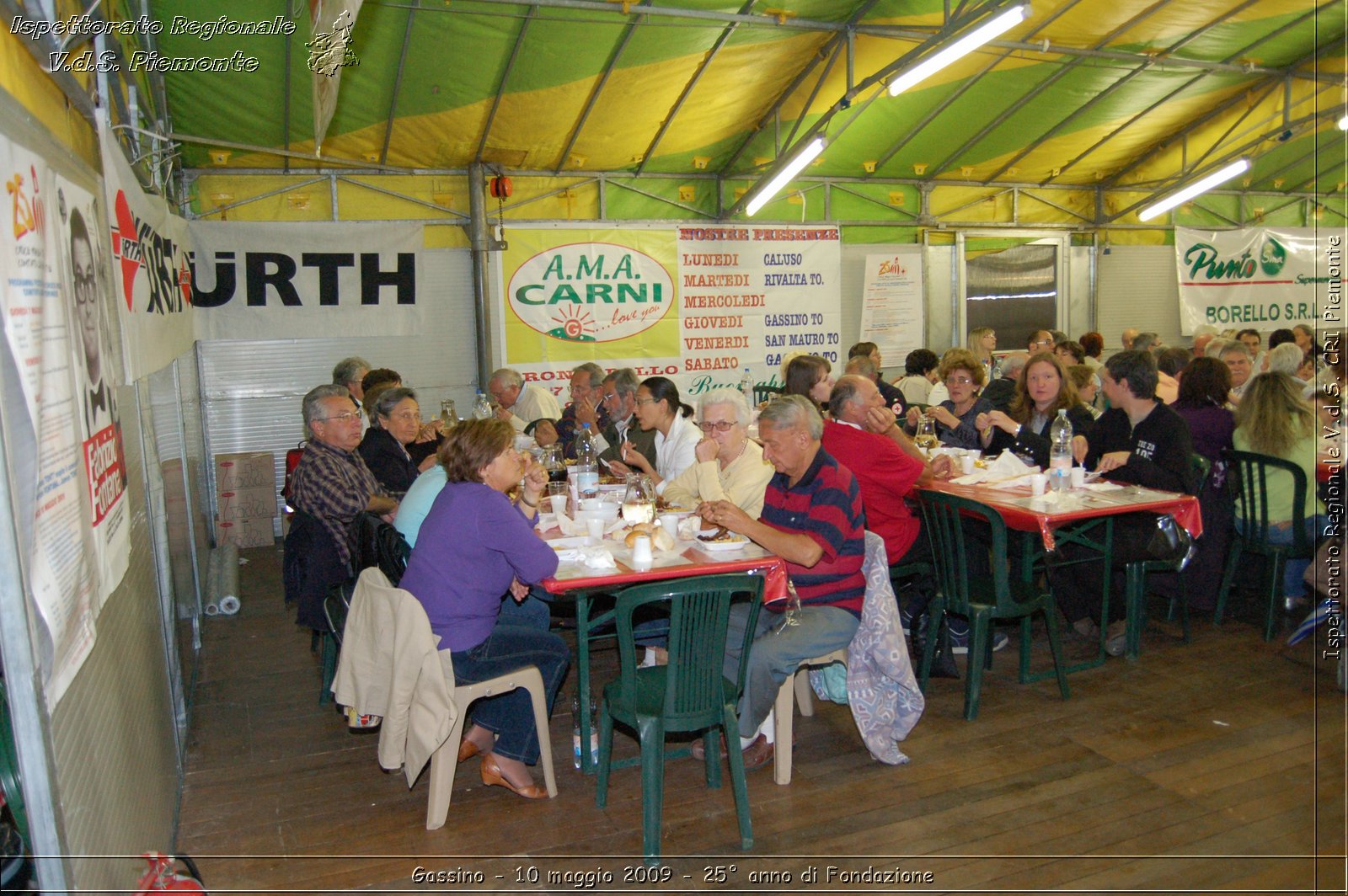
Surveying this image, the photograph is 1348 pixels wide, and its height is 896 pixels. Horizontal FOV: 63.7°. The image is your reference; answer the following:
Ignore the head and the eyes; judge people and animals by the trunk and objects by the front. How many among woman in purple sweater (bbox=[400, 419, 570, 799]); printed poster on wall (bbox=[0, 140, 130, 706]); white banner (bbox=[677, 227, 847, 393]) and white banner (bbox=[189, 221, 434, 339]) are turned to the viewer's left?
0

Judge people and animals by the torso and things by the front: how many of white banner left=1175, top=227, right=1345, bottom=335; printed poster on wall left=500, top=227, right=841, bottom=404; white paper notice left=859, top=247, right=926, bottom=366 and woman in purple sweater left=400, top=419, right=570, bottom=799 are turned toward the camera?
3

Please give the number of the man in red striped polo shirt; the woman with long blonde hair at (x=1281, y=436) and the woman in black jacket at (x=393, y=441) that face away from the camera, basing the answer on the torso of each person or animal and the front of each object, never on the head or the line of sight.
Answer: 1

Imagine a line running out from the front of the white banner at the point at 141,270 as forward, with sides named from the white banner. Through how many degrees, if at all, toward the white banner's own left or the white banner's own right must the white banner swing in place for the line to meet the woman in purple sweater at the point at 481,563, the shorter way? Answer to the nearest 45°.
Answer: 0° — it already faces them

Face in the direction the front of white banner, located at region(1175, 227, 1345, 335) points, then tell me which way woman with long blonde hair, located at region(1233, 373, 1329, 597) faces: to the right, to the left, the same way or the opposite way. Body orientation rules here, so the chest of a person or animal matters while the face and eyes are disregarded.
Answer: the opposite way

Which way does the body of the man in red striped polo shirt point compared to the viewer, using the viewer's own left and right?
facing to the left of the viewer

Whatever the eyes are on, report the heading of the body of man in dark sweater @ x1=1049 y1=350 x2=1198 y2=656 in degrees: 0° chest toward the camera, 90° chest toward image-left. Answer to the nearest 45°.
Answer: approximately 45°

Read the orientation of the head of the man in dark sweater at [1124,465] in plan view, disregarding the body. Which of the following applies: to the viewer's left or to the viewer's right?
to the viewer's left

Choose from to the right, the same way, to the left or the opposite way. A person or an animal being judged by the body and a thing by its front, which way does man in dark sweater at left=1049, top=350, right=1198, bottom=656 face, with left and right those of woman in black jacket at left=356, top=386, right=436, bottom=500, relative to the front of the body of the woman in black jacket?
the opposite way

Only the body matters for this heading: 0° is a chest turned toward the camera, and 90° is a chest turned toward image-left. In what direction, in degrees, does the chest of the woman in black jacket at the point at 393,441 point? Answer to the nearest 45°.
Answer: approximately 270°

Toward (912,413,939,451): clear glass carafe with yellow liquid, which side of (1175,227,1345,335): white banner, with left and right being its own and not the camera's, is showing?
front

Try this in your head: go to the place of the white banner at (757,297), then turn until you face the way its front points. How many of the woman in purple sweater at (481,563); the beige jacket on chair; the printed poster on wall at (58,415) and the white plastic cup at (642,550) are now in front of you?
4

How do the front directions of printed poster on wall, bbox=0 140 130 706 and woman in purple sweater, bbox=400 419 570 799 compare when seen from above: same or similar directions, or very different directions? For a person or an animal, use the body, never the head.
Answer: same or similar directions

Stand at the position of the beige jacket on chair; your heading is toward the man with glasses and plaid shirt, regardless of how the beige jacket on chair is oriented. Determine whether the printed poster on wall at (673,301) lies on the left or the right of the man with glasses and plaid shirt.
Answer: right

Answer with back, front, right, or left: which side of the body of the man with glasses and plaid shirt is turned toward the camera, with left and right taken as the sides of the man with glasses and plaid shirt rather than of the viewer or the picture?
right

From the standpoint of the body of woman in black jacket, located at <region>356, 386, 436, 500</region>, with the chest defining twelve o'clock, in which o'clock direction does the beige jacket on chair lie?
The beige jacket on chair is roughly at 3 o'clock from the woman in black jacket.

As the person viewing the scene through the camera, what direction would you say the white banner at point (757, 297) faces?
facing the viewer

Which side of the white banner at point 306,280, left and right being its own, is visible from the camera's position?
front
